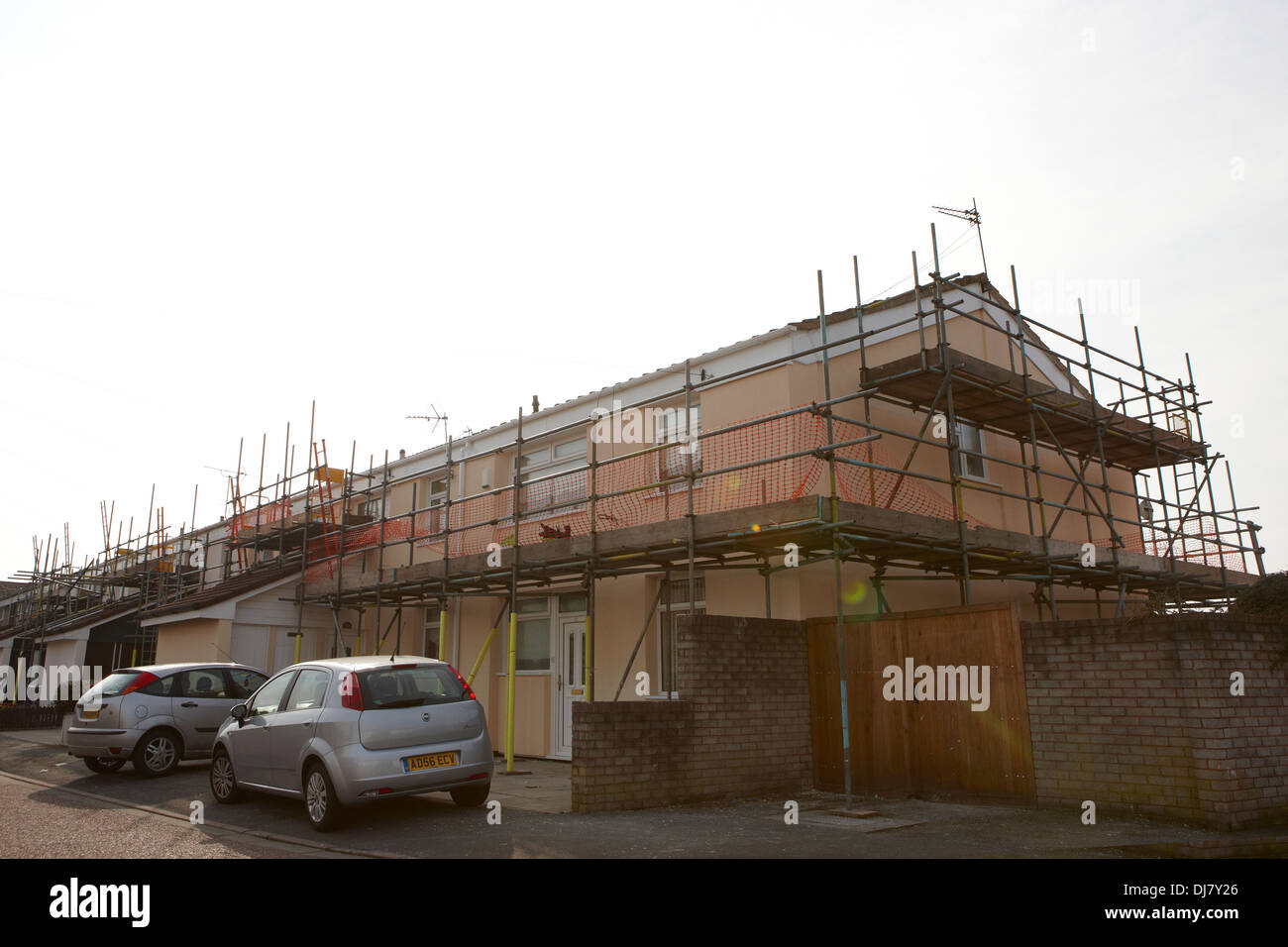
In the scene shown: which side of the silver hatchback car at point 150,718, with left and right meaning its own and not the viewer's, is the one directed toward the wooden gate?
right

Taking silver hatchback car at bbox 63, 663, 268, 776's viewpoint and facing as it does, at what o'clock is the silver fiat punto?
The silver fiat punto is roughly at 4 o'clock from the silver hatchback car.

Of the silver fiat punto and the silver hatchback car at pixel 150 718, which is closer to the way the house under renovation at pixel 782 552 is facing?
the silver fiat punto

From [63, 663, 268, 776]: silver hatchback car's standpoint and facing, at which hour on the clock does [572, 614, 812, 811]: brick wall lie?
The brick wall is roughly at 3 o'clock from the silver hatchback car.

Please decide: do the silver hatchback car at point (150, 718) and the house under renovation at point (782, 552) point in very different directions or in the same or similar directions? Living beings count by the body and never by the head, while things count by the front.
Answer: very different directions

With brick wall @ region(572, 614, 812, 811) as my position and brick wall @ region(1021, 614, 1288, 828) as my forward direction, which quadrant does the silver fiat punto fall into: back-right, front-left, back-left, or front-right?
back-right

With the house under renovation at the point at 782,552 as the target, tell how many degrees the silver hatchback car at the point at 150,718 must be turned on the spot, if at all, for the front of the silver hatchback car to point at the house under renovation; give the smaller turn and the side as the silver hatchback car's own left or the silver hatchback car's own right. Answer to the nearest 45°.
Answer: approximately 90° to the silver hatchback car's own right

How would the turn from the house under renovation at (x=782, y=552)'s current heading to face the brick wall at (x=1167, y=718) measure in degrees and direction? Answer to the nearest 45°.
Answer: approximately 90° to its left

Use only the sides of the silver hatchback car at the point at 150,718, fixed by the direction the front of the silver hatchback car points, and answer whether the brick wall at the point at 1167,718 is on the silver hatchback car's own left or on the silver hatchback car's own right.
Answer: on the silver hatchback car's own right

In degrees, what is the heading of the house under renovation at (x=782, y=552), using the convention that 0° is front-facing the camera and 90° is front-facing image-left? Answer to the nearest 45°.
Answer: approximately 45°

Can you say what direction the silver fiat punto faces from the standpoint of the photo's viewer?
facing away from the viewer and to the left of the viewer

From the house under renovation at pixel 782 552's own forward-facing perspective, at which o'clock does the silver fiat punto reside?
The silver fiat punto is roughly at 12 o'clock from the house under renovation.

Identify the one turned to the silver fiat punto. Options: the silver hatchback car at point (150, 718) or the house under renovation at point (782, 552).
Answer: the house under renovation

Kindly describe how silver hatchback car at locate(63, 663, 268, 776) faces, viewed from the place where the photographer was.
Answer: facing away from the viewer and to the right of the viewer
